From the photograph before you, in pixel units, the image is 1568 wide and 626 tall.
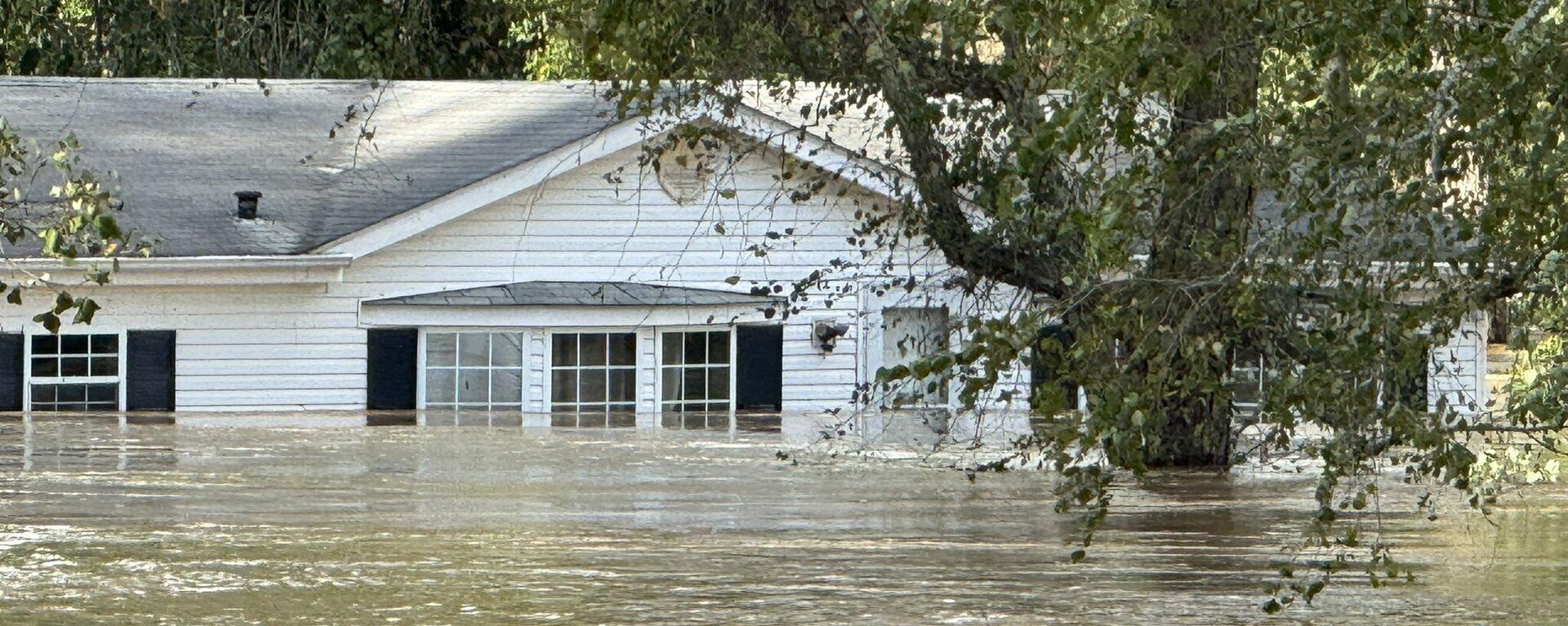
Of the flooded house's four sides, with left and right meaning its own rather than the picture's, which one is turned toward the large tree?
front

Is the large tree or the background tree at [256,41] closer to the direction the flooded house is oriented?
the large tree

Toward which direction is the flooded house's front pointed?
toward the camera

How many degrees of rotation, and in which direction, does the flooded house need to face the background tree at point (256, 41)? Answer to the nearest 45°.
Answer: approximately 135° to its right
